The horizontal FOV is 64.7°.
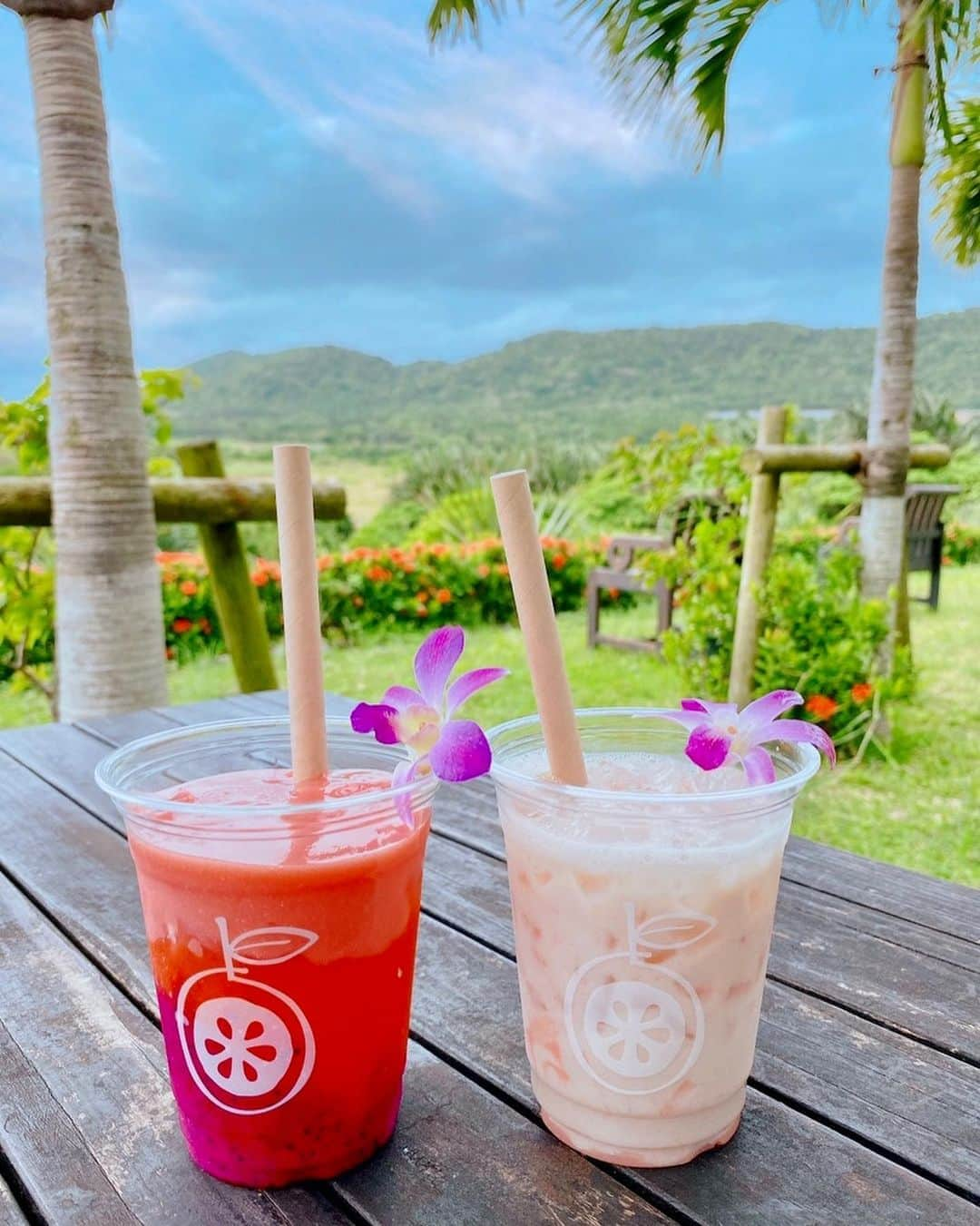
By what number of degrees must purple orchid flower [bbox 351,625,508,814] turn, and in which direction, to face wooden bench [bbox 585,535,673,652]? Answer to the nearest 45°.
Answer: approximately 135° to its right

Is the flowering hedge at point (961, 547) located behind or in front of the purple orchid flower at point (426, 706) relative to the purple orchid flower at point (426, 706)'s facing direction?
behind

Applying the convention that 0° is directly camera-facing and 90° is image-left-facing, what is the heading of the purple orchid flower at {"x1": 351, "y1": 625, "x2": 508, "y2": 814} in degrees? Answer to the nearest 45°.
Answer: approximately 45°

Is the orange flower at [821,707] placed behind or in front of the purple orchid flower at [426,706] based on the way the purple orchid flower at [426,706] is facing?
behind

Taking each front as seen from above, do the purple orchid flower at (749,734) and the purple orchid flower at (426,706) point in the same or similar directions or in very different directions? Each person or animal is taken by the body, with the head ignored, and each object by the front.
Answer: same or similar directions

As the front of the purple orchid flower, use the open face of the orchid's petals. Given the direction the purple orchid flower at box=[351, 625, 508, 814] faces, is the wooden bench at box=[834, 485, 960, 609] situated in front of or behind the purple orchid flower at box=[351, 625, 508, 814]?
behind

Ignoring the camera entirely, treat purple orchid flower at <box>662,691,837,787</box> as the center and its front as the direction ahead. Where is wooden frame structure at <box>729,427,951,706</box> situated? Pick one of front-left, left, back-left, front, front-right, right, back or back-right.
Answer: back-right

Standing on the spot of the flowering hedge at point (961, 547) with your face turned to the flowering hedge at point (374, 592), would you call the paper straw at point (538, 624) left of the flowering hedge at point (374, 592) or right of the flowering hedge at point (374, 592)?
left

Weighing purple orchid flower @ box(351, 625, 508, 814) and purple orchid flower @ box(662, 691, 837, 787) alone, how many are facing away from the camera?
0

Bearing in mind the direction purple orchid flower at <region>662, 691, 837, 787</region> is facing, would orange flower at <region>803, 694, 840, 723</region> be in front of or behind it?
behind
